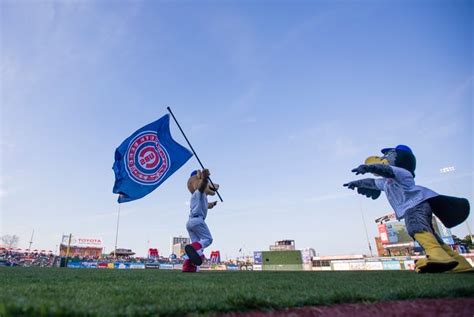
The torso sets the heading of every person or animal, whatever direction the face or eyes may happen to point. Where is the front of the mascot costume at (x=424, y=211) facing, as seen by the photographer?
facing to the left of the viewer

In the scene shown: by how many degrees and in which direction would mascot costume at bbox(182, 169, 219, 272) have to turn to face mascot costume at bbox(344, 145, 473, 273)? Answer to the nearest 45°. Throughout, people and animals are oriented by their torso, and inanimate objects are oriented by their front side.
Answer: approximately 45° to its right

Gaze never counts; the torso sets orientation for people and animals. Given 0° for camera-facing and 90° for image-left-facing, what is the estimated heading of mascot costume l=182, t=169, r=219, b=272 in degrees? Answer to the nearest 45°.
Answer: approximately 270°

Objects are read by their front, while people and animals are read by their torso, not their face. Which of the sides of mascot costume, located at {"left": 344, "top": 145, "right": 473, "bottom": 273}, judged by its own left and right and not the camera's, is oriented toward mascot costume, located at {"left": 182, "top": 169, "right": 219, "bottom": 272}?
front
